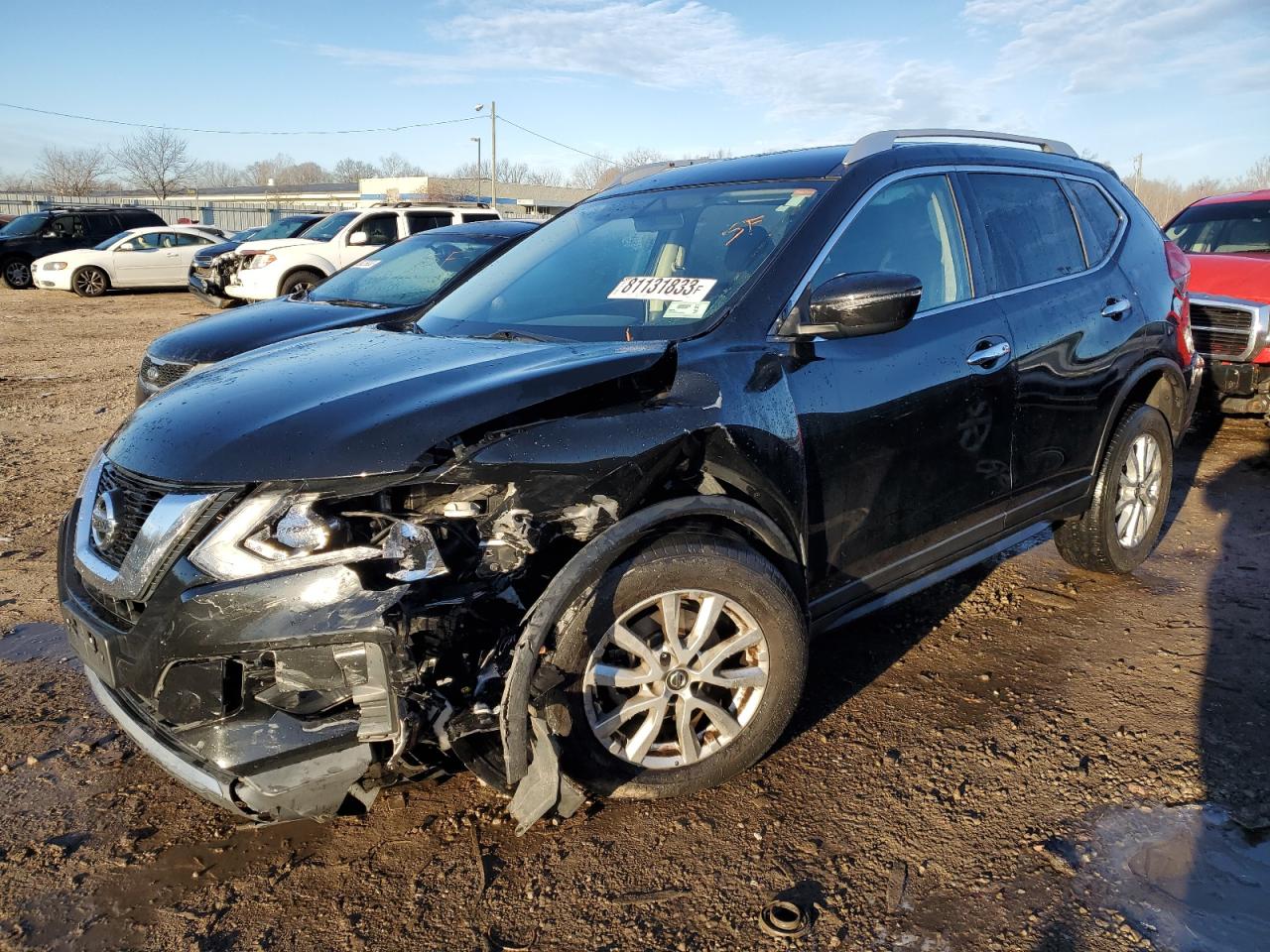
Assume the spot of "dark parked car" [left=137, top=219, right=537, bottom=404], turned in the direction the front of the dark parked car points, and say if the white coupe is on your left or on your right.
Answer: on your right

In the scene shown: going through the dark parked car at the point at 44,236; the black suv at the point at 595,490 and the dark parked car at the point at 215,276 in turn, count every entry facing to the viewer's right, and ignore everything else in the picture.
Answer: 0

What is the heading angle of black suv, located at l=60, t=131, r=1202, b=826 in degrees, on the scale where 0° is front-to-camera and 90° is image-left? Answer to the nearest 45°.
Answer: approximately 45°

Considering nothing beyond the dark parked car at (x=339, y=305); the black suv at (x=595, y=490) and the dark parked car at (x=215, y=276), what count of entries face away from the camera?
0

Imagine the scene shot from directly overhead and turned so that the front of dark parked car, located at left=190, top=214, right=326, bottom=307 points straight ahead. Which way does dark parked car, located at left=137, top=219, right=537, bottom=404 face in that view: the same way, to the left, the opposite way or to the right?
the same way

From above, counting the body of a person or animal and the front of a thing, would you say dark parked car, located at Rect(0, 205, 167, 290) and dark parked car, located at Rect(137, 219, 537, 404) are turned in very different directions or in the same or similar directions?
same or similar directions

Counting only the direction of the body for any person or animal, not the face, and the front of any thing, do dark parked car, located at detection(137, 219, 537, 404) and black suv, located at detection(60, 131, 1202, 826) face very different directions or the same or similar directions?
same or similar directions

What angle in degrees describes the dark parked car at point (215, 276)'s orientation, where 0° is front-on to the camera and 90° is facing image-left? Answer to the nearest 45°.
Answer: approximately 45°

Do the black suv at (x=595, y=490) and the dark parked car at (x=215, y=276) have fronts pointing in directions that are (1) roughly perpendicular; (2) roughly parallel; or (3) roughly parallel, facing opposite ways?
roughly parallel

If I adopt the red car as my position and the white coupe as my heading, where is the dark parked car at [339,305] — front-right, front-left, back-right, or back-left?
front-left

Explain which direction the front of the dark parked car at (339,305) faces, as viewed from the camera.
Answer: facing the viewer and to the left of the viewer

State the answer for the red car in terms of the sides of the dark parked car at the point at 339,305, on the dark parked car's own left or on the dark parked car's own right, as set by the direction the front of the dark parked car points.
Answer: on the dark parked car's own left

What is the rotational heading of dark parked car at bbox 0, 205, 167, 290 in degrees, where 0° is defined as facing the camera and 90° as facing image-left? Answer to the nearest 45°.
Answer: approximately 45°

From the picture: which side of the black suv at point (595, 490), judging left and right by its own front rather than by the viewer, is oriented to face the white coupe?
right
